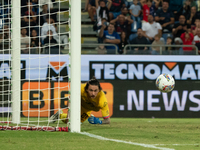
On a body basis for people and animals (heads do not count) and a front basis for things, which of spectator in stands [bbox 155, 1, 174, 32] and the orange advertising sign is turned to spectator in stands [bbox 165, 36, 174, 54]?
spectator in stands [bbox 155, 1, 174, 32]

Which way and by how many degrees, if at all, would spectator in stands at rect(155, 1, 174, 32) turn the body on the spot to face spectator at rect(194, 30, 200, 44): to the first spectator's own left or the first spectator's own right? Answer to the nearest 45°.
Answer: approximately 45° to the first spectator's own left

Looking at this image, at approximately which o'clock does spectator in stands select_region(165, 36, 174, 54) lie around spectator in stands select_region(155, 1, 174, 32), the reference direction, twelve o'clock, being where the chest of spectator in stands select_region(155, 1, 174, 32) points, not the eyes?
spectator in stands select_region(165, 36, 174, 54) is roughly at 12 o'clock from spectator in stands select_region(155, 1, 174, 32).

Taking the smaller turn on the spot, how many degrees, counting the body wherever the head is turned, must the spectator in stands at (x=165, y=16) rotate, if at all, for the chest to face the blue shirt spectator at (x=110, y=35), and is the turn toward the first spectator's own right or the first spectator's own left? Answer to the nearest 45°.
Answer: approximately 45° to the first spectator's own right

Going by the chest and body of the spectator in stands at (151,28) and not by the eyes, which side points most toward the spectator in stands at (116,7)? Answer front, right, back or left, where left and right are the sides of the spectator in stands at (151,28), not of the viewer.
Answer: right

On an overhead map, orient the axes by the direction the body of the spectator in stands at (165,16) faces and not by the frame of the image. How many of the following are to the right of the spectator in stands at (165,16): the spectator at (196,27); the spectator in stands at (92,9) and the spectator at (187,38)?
1

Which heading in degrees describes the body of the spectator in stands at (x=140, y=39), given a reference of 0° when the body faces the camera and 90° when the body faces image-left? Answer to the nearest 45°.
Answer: approximately 0°

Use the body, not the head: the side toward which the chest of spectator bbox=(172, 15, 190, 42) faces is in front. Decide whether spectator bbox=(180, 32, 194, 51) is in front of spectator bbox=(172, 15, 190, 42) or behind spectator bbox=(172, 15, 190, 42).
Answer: in front

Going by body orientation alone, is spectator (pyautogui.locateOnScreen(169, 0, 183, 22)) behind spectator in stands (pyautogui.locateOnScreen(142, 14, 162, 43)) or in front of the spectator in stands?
behind
